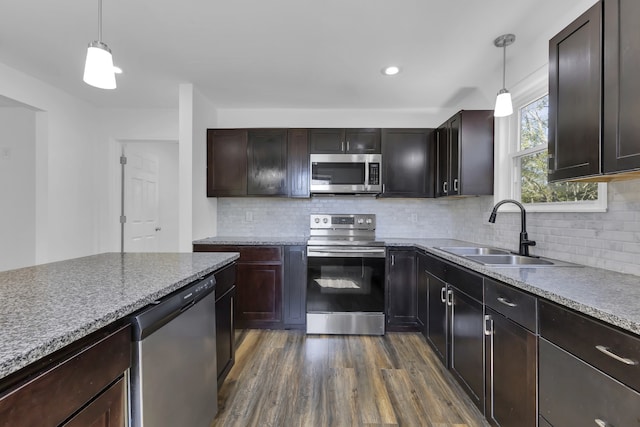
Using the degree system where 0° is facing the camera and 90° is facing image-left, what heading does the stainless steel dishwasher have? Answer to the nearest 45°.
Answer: approximately 315°

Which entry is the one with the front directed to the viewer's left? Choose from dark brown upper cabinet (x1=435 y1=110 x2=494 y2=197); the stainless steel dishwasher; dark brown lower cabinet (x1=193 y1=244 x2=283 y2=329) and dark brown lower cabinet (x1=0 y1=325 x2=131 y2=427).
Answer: the dark brown upper cabinet

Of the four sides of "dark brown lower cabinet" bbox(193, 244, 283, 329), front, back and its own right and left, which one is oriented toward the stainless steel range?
left

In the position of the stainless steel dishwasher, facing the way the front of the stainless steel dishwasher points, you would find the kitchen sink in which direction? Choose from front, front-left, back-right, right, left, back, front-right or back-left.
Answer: front-left

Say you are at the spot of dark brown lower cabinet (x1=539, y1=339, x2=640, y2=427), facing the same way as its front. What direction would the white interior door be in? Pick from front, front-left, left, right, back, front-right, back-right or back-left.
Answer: front-right

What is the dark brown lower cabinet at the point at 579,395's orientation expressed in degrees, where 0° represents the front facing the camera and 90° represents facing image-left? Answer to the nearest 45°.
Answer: approximately 45°

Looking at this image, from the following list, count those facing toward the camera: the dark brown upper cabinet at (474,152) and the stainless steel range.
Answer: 1

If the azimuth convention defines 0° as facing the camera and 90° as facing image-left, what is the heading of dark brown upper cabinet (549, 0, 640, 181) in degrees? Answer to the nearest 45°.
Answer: approximately 45°

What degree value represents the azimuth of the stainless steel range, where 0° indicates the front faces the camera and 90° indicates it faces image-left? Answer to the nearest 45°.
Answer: approximately 0°

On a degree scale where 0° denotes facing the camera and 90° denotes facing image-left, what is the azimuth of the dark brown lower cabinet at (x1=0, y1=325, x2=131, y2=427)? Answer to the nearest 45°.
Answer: approximately 315°

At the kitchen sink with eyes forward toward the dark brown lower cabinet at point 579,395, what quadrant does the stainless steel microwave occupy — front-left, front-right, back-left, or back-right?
back-right

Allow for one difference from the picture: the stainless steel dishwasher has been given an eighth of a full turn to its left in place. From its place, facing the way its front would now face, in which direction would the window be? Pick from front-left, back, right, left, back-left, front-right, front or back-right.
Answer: front
